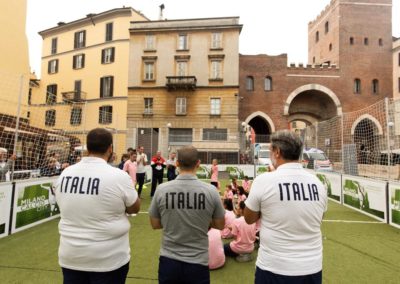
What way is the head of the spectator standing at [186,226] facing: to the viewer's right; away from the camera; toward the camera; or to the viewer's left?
away from the camera

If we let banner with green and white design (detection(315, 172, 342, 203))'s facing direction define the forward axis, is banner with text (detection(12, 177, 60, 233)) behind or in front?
in front

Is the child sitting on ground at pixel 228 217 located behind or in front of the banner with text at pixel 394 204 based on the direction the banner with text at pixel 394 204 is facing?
in front

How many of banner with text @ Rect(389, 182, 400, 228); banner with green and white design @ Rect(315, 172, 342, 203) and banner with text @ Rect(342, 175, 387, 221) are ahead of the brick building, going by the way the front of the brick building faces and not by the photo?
3

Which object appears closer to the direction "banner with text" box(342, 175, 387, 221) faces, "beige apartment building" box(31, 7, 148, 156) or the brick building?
the beige apartment building

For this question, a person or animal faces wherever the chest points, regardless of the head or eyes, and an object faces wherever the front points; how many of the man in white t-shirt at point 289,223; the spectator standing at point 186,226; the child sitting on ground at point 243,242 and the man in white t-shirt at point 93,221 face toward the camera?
0

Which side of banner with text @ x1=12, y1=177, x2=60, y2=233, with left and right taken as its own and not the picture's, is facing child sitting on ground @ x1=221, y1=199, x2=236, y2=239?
front

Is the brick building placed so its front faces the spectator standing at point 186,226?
yes

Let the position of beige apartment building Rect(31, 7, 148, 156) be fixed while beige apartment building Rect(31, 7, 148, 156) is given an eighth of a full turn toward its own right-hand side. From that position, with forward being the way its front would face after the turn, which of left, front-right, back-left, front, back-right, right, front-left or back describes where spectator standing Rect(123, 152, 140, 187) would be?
left

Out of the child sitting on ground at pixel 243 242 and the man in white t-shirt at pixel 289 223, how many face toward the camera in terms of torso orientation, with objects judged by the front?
0

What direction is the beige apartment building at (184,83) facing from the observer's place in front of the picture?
facing the viewer

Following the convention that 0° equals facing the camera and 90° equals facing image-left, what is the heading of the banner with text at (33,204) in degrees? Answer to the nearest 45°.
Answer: approximately 315°

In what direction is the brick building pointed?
toward the camera

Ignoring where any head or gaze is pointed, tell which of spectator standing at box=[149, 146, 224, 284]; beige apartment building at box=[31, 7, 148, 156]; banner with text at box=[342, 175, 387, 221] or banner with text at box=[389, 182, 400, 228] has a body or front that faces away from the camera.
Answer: the spectator standing

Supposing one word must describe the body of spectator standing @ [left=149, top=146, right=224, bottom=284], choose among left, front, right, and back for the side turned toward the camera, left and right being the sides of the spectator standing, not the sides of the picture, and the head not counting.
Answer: back
